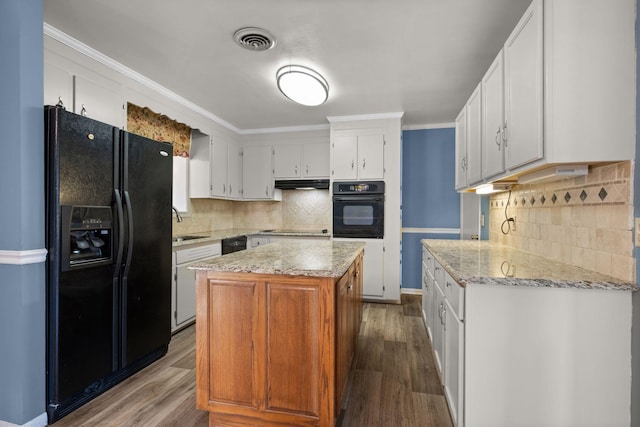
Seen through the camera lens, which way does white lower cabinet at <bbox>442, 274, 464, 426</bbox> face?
facing to the left of the viewer

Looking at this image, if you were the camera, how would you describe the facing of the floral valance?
facing the viewer and to the right of the viewer

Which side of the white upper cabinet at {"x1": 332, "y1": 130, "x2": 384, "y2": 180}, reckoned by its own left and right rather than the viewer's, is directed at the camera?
front

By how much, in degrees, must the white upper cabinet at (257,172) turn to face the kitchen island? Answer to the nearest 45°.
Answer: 0° — it already faces it

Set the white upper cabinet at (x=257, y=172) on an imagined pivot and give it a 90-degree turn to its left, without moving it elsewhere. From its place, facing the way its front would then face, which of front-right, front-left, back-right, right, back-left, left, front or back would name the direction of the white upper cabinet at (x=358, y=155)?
front-right

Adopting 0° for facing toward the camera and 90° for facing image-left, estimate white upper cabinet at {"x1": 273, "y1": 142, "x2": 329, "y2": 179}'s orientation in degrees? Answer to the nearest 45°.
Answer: approximately 0°

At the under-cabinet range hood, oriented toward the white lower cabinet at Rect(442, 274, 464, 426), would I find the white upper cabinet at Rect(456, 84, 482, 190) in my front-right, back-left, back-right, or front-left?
front-left

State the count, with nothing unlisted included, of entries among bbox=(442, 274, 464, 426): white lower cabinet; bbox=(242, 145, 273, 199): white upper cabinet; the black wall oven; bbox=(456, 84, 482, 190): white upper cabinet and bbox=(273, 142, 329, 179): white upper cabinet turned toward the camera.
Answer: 3

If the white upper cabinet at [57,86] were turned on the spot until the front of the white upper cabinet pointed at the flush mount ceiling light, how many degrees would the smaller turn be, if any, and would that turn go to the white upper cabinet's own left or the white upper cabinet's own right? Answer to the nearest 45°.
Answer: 0° — it already faces it

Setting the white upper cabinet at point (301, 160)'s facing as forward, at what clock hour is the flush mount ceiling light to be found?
The flush mount ceiling light is roughly at 12 o'clock from the white upper cabinet.

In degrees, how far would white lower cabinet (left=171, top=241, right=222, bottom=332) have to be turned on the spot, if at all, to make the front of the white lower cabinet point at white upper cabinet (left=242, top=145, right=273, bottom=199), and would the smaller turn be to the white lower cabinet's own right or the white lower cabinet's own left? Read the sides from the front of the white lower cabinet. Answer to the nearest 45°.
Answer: approximately 90° to the white lower cabinet's own left

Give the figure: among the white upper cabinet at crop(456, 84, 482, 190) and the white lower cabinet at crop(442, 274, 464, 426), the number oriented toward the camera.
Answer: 0

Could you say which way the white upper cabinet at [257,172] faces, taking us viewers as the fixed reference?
facing the viewer

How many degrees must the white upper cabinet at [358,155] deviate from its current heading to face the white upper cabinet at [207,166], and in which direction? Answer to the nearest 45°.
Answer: approximately 90° to its right

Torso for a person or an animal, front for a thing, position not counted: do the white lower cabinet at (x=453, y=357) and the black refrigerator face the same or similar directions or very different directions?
very different directions

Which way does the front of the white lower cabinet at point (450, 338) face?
to the viewer's left

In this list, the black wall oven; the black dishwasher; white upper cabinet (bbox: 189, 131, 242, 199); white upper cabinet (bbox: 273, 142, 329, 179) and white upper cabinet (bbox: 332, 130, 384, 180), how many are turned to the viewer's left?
0

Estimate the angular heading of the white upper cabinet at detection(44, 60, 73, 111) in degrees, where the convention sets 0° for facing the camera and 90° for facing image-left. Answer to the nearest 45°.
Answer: approximately 315°
